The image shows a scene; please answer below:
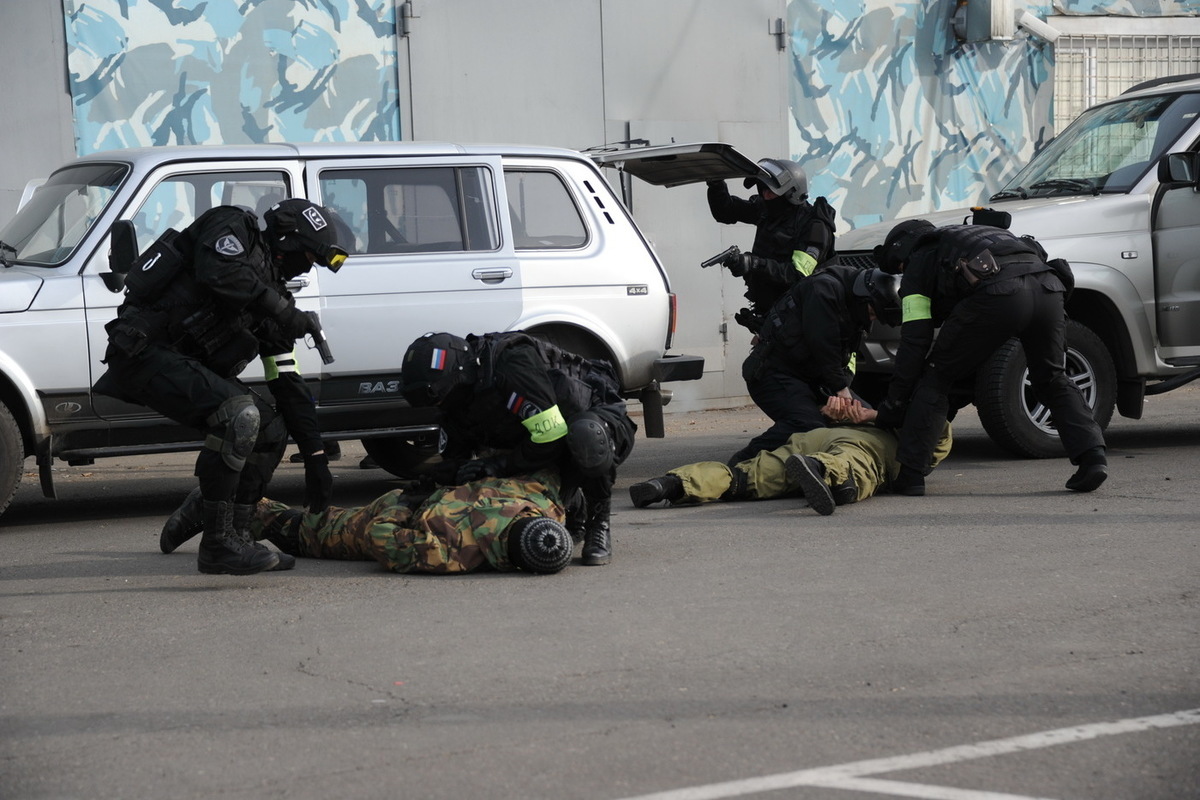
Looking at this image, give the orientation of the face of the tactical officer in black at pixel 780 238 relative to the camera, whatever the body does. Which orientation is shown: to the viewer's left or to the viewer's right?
to the viewer's left

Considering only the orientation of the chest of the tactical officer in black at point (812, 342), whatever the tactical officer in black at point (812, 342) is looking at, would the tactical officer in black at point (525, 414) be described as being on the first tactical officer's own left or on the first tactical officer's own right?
on the first tactical officer's own right

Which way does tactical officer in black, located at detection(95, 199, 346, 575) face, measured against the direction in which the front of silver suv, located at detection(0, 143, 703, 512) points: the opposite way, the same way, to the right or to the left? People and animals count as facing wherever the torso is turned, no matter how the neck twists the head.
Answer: the opposite way

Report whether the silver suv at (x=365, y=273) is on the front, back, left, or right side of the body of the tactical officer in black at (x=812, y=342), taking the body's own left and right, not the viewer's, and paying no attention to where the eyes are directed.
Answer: back

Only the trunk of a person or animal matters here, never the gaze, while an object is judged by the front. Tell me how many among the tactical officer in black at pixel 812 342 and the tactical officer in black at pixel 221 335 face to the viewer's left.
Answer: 0

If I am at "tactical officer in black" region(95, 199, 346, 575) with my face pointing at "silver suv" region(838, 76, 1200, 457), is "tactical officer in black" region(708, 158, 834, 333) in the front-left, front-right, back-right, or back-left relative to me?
front-left

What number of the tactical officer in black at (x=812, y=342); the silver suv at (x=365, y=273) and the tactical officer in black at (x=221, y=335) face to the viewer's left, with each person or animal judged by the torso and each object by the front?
1

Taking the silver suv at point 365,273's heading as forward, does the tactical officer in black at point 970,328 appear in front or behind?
behind

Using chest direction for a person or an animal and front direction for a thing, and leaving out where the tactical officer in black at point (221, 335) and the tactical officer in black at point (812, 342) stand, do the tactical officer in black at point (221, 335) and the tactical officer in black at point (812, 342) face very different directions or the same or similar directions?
same or similar directions

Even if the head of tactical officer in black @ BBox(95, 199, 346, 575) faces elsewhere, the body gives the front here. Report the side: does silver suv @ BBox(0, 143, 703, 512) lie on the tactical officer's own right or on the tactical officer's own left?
on the tactical officer's own left

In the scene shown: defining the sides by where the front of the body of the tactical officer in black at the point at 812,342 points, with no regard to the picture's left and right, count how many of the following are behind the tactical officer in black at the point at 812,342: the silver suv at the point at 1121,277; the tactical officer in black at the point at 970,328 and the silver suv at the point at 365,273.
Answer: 1

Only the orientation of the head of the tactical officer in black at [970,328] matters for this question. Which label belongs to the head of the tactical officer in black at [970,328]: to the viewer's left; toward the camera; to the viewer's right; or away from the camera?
to the viewer's left

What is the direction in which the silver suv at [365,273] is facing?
to the viewer's left

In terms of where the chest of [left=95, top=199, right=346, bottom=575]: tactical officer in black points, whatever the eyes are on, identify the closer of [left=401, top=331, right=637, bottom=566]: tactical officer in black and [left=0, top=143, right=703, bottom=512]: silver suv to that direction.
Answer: the tactical officer in black

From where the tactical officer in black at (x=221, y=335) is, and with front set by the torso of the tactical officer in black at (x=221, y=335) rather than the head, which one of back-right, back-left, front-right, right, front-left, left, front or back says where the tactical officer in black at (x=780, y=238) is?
front-left

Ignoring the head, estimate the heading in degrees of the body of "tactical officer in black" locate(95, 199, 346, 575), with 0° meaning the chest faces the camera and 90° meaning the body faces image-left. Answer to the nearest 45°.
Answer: approximately 270°

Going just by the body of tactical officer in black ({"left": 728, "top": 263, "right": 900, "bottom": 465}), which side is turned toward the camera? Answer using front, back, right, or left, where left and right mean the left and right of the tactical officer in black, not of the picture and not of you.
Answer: right

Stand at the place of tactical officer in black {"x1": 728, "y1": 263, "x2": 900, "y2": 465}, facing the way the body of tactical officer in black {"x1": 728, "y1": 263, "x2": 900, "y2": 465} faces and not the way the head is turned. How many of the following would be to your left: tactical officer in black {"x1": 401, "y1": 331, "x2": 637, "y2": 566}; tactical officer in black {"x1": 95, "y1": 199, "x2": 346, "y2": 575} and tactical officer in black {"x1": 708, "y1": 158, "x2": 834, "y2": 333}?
1

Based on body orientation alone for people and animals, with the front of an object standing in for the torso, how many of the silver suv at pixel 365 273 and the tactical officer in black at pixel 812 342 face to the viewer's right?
1
